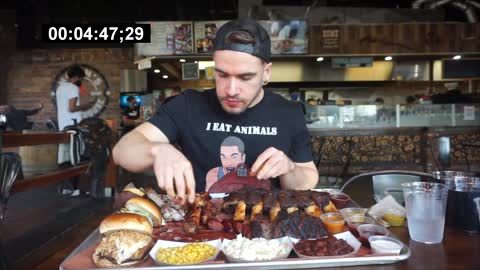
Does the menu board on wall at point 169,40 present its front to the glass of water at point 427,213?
yes

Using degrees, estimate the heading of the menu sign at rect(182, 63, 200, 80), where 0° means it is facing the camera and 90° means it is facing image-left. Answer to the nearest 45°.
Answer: approximately 0°

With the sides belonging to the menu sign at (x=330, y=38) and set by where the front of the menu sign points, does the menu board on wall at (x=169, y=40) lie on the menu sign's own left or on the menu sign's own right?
on the menu sign's own right

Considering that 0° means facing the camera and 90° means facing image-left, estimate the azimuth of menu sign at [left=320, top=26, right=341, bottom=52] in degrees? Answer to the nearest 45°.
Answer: approximately 0°

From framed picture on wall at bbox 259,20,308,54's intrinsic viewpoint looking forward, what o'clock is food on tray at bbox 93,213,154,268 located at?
The food on tray is roughly at 12 o'clock from the framed picture on wall.
